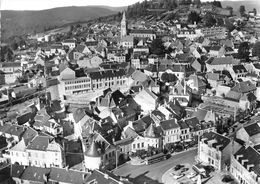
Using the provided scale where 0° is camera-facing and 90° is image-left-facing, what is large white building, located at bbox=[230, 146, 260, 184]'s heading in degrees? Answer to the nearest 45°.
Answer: approximately 45°
